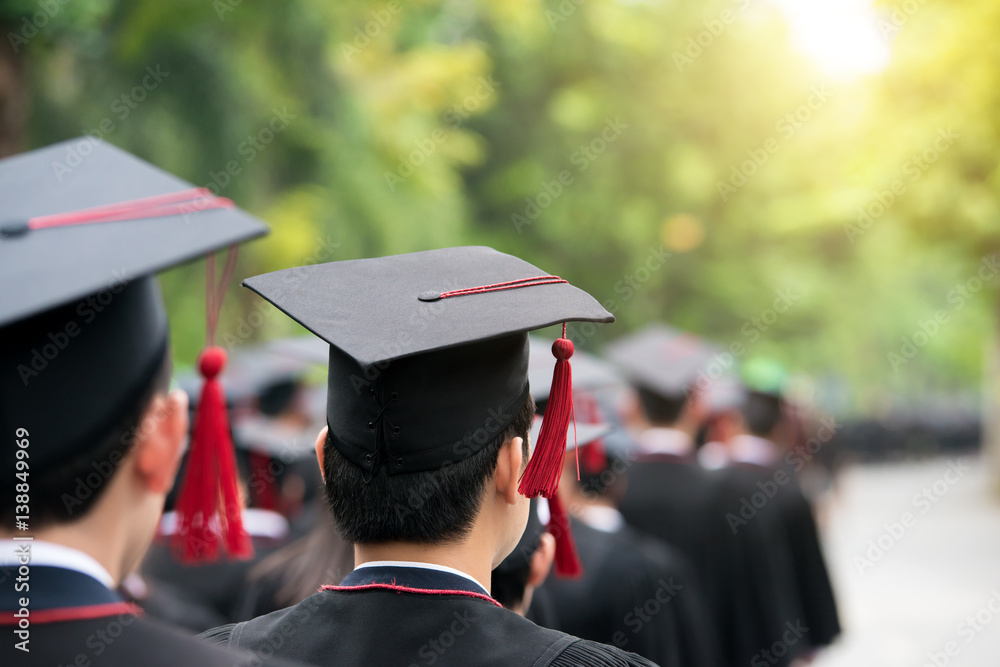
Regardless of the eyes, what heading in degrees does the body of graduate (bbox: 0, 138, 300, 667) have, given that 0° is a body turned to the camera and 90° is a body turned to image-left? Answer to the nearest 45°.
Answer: approximately 225°

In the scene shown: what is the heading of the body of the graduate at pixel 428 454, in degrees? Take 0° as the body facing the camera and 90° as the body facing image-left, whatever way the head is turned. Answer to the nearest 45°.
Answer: approximately 225°

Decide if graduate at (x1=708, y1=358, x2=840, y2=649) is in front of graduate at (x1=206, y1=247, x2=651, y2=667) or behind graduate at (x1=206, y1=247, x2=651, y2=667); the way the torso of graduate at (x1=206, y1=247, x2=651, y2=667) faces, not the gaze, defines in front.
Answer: in front

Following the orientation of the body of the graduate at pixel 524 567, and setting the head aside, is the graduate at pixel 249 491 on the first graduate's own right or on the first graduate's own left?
on the first graduate's own left

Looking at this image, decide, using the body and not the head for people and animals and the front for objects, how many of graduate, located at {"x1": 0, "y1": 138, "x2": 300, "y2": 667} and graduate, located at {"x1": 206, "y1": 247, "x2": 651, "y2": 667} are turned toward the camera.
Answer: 0

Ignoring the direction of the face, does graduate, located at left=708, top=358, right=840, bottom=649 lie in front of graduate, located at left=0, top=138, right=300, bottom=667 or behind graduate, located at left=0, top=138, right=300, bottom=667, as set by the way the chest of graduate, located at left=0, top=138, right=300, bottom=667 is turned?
in front

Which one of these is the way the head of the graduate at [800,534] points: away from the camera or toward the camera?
away from the camera

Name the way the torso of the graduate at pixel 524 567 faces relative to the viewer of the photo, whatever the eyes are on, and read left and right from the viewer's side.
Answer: facing away from the viewer and to the right of the viewer

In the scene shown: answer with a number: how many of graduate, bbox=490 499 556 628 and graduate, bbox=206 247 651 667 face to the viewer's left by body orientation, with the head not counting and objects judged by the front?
0
